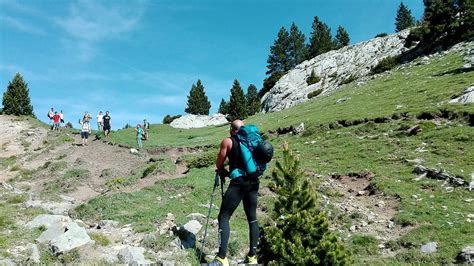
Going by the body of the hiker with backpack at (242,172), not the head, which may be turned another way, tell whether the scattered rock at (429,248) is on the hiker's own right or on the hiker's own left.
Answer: on the hiker's own right

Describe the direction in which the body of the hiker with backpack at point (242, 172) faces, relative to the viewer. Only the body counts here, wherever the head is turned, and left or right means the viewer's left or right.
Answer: facing away from the viewer and to the left of the viewer

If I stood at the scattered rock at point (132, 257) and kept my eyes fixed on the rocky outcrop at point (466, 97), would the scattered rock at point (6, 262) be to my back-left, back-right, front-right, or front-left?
back-left

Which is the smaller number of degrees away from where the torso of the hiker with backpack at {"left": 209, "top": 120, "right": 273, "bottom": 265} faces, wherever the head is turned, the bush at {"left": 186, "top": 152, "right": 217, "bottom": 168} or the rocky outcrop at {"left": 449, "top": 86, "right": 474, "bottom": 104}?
the bush

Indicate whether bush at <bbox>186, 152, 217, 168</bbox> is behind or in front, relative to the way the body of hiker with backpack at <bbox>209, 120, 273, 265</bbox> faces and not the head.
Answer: in front

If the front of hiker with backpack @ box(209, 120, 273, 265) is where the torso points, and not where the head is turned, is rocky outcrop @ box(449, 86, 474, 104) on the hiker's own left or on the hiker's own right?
on the hiker's own right

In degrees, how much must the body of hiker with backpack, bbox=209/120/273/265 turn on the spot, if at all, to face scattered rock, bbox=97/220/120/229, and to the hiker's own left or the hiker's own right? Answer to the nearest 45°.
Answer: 0° — they already face it
